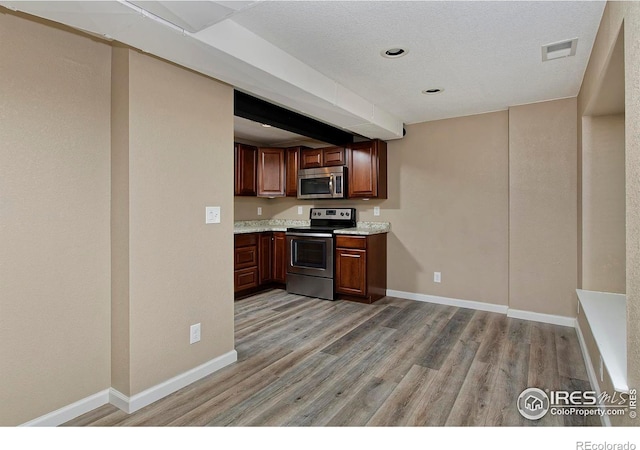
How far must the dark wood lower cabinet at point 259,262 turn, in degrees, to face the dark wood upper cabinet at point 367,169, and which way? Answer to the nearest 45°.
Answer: approximately 45° to its left

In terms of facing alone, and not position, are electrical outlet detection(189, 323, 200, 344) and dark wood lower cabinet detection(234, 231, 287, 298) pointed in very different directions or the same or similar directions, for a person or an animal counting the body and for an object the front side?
same or similar directions

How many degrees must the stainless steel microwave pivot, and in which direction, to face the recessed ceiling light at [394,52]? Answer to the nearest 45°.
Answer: approximately 45° to its left

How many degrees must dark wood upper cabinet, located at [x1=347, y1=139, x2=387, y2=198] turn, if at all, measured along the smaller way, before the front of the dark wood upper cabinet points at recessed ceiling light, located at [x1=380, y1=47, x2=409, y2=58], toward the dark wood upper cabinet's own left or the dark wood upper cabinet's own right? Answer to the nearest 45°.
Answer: approximately 45° to the dark wood upper cabinet's own left

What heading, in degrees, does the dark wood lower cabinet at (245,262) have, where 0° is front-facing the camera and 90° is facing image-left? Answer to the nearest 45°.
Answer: approximately 315°

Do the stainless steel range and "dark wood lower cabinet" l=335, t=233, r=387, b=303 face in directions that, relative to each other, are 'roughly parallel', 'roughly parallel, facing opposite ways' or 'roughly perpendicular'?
roughly parallel

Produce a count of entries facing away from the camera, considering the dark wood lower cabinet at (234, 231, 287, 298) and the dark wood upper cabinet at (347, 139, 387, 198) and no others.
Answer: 0

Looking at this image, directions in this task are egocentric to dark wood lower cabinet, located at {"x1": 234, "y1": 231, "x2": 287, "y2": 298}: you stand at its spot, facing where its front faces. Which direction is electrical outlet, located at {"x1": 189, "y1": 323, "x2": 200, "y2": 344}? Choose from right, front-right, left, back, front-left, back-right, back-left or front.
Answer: front-right

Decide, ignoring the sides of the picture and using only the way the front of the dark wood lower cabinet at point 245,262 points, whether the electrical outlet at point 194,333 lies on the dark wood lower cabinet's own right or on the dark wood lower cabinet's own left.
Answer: on the dark wood lower cabinet's own right

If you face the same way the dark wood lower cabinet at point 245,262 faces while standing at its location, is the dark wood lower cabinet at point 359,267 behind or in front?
in front

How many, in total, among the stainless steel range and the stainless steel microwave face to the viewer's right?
0

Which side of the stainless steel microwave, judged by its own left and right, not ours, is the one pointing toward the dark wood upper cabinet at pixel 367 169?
left
